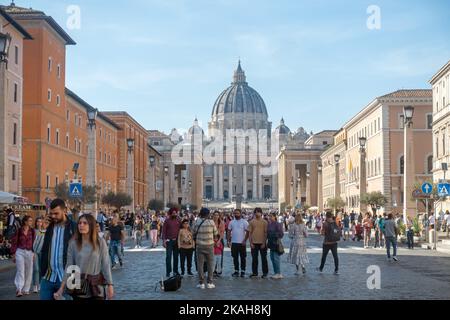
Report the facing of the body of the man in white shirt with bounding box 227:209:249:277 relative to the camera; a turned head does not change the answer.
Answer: toward the camera

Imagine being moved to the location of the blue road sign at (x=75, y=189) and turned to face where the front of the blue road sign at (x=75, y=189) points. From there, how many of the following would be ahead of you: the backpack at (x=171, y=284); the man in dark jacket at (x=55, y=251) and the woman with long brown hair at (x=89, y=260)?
3

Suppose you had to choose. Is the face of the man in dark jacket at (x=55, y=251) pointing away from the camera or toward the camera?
toward the camera

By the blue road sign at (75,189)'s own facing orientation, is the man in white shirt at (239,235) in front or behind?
in front

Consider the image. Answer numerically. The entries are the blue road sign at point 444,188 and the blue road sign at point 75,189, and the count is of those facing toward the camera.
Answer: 2

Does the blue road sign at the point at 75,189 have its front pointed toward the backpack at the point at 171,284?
yes

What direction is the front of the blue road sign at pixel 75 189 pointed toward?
toward the camera

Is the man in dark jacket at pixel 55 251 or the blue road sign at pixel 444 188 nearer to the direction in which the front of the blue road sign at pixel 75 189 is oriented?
the man in dark jacket

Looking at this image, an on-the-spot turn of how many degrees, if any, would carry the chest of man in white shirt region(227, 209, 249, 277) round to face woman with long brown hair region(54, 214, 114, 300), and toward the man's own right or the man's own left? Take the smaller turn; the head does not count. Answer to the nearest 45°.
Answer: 0° — they already face them

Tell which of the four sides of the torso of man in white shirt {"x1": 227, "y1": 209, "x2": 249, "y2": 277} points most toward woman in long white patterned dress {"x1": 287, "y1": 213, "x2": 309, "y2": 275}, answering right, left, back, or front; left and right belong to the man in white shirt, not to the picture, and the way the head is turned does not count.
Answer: left

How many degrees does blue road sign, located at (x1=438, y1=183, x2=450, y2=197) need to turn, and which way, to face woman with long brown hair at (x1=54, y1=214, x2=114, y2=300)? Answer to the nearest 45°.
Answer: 0° — it already faces them

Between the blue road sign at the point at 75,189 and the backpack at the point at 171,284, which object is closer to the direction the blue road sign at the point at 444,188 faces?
the backpack
